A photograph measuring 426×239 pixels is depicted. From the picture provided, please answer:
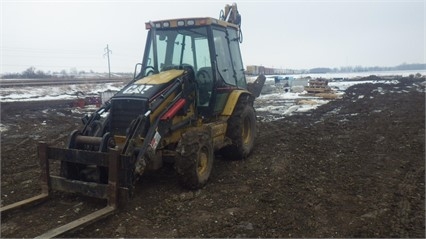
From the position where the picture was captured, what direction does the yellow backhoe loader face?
facing the viewer and to the left of the viewer
